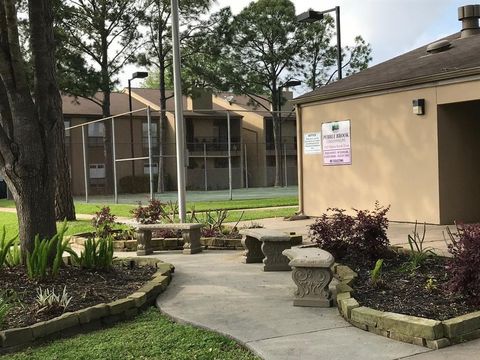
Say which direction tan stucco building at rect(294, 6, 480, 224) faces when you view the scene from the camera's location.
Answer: facing the viewer and to the left of the viewer

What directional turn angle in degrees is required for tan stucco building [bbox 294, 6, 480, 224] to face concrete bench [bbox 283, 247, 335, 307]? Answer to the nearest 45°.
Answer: approximately 45° to its left

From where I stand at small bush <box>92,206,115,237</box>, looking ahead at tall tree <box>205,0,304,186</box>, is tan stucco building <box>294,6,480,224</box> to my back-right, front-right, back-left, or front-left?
front-right

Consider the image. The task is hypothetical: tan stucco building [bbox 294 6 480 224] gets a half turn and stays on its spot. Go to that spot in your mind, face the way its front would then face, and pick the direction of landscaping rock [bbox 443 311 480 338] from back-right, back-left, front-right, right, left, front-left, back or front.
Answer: back-right

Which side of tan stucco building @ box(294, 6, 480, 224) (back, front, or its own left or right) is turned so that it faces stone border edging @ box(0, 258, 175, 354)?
front

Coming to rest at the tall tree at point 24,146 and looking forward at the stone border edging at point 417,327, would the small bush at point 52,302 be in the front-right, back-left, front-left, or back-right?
front-right

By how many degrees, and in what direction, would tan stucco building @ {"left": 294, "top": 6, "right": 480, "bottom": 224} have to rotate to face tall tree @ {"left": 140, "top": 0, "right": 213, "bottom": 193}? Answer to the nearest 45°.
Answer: approximately 90° to its right

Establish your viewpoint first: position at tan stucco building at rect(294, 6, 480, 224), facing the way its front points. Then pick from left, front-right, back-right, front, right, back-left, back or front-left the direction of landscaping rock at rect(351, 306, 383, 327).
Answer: front-left

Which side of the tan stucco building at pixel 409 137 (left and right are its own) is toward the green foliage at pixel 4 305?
front

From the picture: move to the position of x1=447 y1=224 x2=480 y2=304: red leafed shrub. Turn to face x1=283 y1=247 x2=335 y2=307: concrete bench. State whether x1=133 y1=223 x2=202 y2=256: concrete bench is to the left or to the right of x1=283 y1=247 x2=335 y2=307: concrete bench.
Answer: right

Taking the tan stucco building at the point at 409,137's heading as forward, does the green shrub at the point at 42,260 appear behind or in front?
in front

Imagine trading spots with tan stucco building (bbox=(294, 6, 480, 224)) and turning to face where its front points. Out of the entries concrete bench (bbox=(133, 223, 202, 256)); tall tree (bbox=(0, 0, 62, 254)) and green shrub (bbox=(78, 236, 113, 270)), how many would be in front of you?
3

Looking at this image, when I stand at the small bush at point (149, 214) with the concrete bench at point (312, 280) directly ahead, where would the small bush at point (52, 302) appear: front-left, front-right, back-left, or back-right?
front-right

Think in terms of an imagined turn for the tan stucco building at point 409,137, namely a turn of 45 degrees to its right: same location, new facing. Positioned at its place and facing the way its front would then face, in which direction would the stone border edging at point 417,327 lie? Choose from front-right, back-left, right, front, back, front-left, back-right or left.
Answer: left

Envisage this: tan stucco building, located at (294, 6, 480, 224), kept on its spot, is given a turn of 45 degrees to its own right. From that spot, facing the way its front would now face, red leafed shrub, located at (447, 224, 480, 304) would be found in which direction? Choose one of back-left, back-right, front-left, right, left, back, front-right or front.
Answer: left

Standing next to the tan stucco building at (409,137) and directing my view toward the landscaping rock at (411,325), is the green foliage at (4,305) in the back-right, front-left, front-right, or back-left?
front-right

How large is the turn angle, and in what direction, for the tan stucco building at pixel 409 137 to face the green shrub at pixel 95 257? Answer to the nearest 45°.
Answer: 0° — it already faces it

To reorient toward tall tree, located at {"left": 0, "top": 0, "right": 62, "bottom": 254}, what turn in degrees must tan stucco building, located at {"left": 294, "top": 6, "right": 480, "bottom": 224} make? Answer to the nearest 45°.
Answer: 0° — it already faces it
